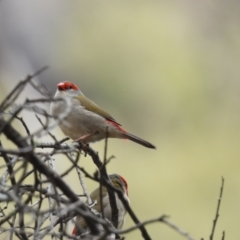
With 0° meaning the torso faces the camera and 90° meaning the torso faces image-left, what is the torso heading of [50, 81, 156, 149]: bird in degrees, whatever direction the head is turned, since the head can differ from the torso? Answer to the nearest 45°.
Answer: approximately 90°
